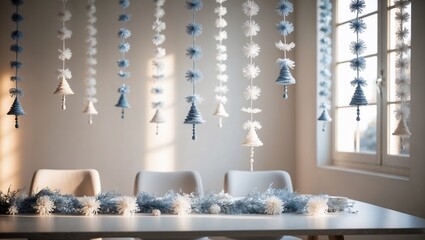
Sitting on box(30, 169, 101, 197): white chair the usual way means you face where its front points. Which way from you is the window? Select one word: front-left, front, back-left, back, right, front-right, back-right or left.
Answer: left

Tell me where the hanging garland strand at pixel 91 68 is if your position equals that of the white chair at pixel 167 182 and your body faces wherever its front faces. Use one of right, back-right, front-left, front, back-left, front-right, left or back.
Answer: back-right

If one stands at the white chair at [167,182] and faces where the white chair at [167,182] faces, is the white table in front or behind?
in front

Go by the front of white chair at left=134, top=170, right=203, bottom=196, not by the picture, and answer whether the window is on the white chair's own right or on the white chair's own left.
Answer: on the white chair's own left

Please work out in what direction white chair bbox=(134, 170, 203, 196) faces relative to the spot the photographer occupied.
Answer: facing the viewer

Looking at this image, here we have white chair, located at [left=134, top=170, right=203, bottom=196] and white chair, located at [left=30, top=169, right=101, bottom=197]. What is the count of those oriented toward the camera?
2

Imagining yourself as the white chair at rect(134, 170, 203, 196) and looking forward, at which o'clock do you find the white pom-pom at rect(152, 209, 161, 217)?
The white pom-pom is roughly at 12 o'clock from the white chair.

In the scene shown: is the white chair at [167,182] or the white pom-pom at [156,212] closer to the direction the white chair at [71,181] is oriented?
the white pom-pom

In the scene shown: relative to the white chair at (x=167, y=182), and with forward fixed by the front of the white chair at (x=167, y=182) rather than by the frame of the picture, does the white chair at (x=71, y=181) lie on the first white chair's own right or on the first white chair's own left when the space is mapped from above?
on the first white chair's own right

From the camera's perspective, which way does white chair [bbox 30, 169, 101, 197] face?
toward the camera

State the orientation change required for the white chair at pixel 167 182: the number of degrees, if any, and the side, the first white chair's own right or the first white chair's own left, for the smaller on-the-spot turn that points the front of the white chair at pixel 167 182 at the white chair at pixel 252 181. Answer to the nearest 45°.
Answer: approximately 90° to the first white chair's own left

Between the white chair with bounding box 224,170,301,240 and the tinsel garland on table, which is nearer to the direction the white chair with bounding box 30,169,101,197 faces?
the tinsel garland on table
